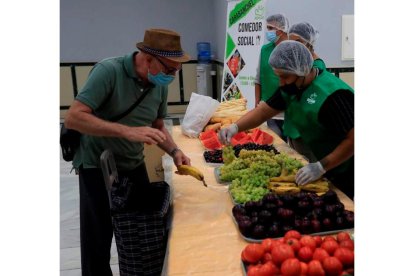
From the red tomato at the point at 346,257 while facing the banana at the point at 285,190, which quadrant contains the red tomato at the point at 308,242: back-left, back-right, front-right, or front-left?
front-left

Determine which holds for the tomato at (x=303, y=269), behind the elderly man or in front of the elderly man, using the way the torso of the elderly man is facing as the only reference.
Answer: in front

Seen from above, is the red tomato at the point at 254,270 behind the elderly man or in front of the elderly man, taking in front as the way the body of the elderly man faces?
in front

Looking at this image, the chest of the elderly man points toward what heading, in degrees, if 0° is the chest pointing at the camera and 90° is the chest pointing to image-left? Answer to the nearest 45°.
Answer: approximately 315°
